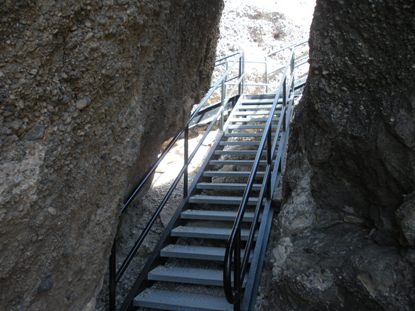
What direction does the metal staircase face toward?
toward the camera
